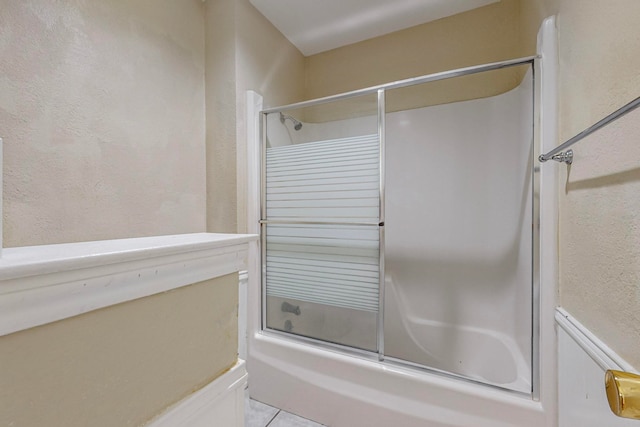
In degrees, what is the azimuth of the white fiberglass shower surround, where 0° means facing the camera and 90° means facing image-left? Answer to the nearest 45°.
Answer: approximately 45°

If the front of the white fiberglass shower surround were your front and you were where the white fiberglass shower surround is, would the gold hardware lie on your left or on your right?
on your left

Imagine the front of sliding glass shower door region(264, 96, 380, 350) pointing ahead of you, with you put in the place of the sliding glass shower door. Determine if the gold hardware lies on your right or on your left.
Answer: on your left

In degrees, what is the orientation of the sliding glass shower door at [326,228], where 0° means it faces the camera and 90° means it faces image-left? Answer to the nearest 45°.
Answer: approximately 45°
